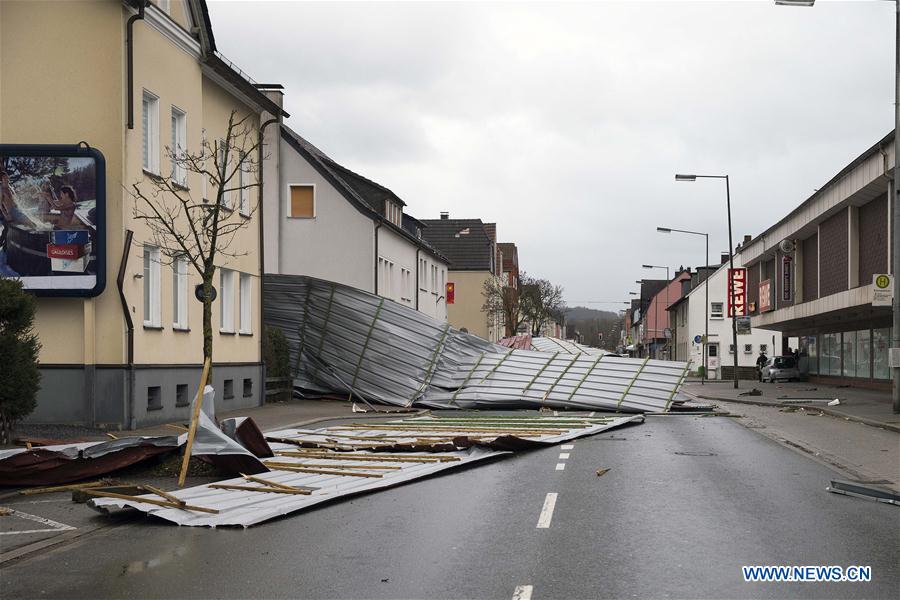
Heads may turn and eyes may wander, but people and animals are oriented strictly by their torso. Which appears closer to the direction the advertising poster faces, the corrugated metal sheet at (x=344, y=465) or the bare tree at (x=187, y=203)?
the corrugated metal sheet

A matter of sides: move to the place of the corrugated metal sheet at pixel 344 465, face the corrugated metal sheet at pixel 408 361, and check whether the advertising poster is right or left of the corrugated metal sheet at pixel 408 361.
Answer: left

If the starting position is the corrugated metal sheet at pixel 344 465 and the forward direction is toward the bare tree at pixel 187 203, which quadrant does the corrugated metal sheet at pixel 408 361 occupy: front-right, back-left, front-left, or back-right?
front-right

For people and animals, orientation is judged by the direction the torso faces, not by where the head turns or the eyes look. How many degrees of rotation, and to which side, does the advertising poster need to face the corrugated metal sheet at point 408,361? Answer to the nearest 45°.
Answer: approximately 135° to its left
